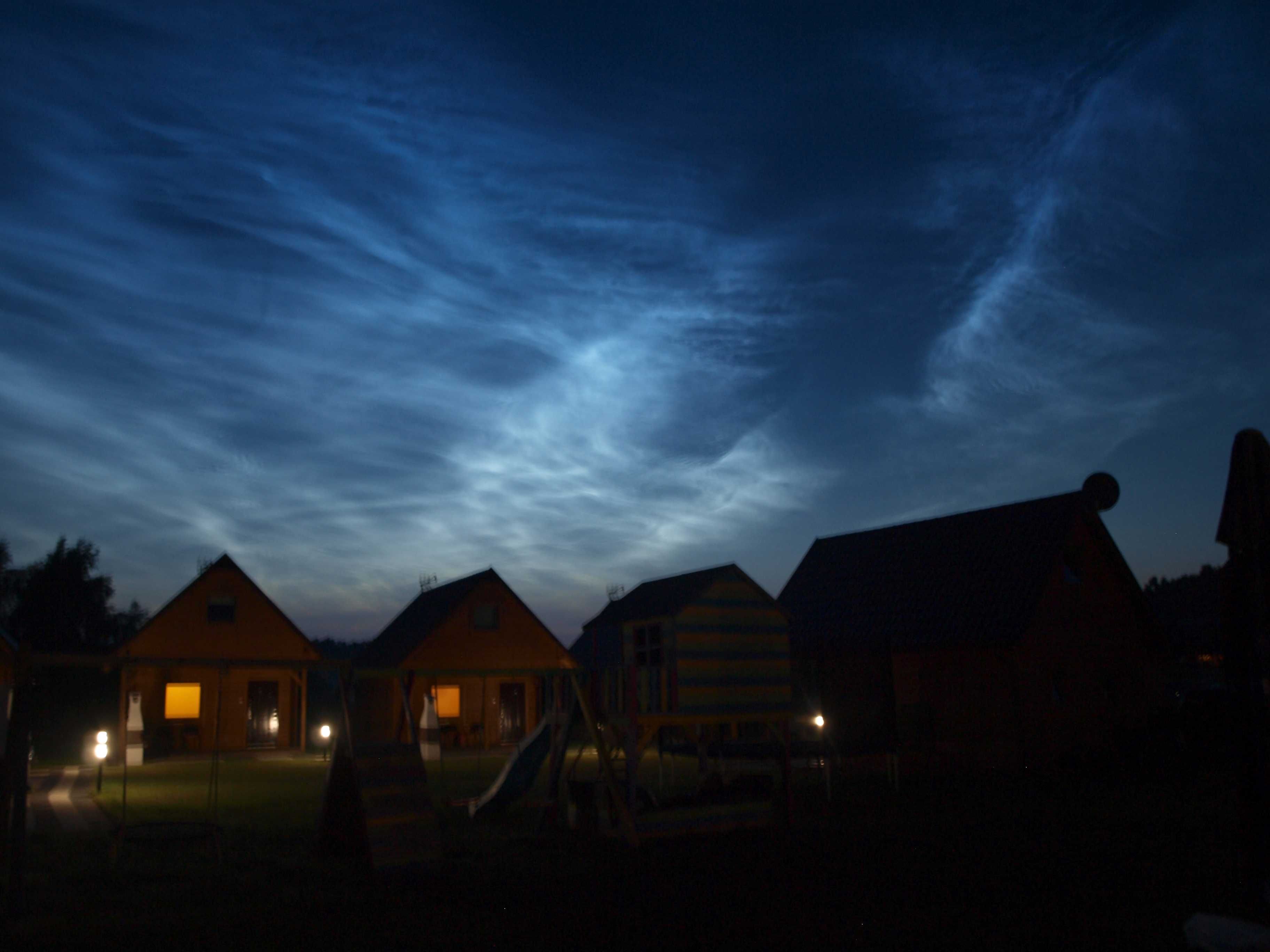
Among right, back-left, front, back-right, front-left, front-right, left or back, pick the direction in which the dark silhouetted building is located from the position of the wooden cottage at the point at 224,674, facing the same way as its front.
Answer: front-left

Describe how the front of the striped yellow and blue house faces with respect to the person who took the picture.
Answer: facing the viewer and to the left of the viewer

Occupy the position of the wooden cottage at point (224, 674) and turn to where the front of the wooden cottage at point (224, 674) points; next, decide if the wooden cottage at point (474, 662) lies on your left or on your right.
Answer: on your left

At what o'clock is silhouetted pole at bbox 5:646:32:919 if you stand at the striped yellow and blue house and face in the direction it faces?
The silhouetted pole is roughly at 12 o'clock from the striped yellow and blue house.

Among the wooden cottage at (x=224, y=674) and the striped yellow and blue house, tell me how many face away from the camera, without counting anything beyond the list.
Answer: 0

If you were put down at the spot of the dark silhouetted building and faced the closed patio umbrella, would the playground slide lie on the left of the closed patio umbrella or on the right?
right

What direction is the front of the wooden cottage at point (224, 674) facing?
toward the camera

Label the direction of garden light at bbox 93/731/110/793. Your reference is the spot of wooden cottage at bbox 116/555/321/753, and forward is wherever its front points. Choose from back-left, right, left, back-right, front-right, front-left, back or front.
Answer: front
